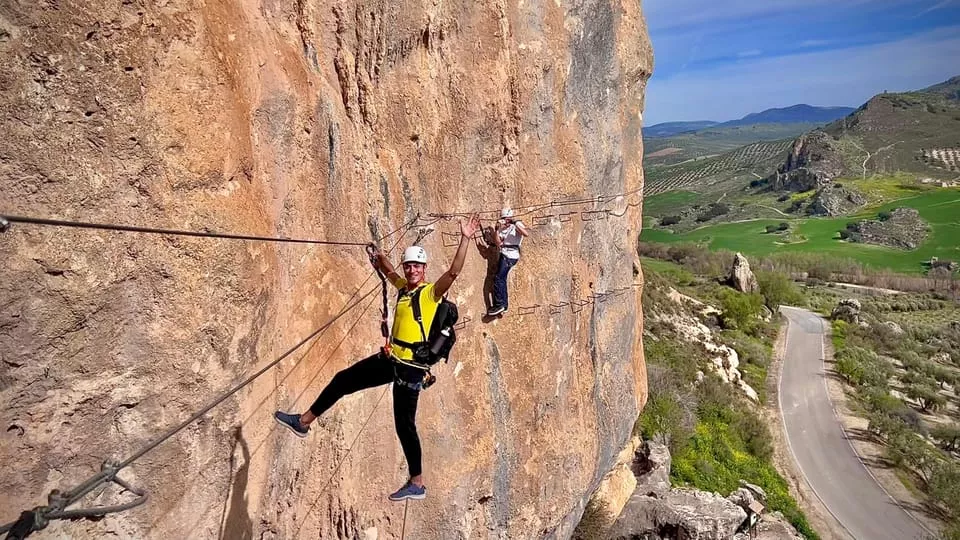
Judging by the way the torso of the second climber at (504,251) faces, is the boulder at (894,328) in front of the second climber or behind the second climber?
behind

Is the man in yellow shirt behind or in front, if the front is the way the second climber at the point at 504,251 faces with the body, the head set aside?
in front

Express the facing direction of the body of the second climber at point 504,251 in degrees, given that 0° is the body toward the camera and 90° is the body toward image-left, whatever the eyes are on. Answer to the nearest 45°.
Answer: approximately 45°

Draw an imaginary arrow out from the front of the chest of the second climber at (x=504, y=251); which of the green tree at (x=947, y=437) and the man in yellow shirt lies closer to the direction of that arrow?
the man in yellow shirt
